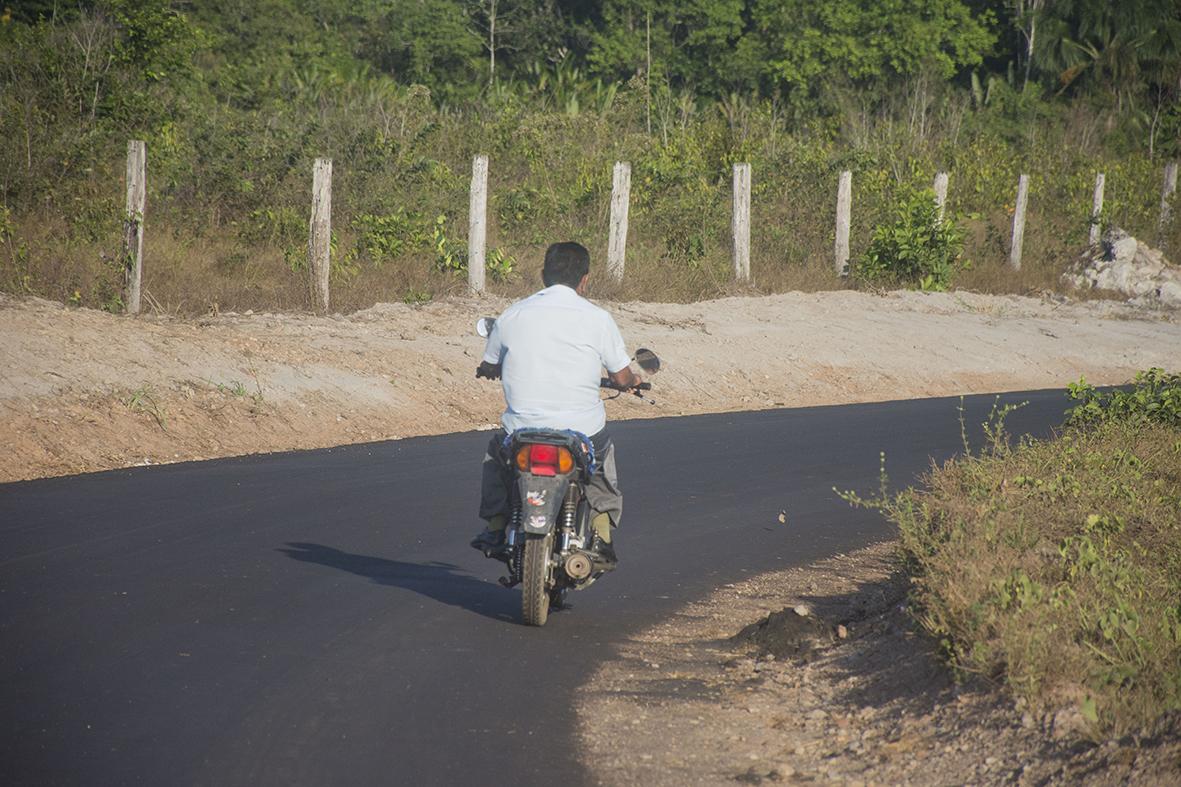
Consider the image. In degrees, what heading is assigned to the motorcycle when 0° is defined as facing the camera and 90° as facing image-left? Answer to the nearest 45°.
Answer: approximately 180°

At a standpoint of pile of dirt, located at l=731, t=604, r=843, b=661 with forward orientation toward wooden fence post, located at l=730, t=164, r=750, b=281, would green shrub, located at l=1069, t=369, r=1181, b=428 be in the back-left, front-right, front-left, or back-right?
front-right

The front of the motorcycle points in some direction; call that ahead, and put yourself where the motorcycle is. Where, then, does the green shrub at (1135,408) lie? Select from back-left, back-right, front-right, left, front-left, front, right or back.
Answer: front-right

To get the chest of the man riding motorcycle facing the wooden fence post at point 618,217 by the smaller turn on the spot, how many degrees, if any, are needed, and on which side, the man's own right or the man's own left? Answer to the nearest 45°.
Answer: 0° — they already face it

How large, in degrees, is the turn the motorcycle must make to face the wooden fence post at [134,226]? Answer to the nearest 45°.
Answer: approximately 45° to its left

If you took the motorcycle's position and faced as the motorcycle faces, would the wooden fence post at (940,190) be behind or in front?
in front

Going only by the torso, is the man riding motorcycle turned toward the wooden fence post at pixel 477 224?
yes

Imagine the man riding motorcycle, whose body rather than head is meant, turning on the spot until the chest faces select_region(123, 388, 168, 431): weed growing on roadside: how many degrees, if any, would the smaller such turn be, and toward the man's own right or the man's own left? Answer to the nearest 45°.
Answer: approximately 45° to the man's own left

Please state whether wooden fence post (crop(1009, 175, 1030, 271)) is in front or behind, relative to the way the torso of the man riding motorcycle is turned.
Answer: in front

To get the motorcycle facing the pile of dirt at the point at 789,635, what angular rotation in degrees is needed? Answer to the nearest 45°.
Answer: approximately 90° to its right

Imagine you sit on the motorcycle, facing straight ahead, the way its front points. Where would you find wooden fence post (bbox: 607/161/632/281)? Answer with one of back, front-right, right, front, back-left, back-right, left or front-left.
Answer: front

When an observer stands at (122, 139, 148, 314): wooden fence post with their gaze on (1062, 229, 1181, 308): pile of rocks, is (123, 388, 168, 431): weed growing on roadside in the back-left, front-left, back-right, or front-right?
back-right

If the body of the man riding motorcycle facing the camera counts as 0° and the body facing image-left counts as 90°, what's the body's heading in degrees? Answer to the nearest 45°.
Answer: approximately 180°

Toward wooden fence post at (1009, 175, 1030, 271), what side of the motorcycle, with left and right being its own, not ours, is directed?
front

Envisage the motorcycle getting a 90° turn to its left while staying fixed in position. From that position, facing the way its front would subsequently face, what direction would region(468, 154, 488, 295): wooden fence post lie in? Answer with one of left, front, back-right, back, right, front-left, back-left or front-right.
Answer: right
